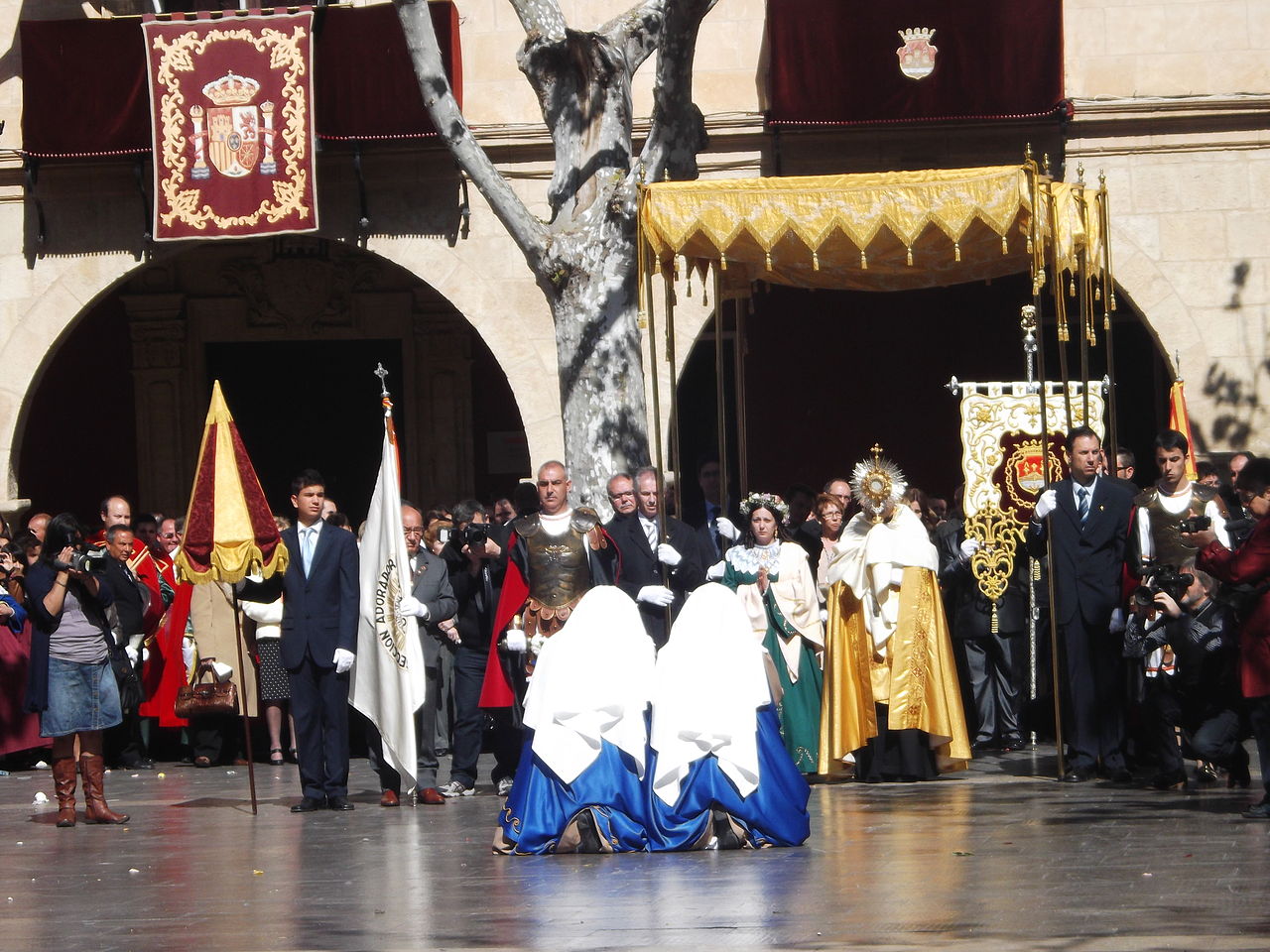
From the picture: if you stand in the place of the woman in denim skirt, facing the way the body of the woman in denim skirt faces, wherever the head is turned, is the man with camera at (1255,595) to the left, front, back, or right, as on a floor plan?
front

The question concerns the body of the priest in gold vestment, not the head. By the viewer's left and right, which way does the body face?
facing the viewer

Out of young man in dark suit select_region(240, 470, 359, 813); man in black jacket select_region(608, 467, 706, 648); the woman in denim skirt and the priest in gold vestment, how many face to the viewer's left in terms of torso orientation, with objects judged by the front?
0

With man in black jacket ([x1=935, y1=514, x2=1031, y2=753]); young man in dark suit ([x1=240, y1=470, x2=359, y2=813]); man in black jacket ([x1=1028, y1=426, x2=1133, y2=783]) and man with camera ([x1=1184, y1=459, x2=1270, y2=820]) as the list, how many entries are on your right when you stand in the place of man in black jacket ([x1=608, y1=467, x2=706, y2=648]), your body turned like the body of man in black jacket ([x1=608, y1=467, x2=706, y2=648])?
1

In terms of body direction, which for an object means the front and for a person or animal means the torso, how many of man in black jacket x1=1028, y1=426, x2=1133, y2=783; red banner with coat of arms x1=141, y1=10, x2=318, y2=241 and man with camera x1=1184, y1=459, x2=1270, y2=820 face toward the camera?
2

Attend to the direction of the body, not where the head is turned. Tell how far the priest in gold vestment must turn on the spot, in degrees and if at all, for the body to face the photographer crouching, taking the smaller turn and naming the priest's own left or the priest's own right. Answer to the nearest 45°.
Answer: approximately 45° to the priest's own left

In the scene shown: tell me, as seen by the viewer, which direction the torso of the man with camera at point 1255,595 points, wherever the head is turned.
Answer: to the viewer's left

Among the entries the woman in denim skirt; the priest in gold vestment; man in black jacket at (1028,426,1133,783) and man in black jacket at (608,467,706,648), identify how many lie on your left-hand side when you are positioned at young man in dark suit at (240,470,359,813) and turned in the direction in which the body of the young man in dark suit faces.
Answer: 3

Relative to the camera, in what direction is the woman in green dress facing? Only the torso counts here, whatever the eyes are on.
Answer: toward the camera

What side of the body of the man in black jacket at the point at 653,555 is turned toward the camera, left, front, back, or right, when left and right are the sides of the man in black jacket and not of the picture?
front

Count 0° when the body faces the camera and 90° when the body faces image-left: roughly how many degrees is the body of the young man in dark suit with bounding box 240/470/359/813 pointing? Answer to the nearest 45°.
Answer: approximately 0°

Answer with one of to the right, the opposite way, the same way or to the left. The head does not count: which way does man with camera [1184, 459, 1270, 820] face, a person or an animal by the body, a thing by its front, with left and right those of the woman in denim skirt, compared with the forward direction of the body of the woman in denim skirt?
the opposite way

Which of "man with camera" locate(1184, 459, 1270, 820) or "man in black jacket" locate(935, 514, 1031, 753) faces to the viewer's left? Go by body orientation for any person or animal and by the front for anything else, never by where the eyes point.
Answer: the man with camera

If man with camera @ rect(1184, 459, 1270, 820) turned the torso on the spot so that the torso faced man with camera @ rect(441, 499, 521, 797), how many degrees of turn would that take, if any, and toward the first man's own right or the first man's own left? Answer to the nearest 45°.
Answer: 0° — they already face them

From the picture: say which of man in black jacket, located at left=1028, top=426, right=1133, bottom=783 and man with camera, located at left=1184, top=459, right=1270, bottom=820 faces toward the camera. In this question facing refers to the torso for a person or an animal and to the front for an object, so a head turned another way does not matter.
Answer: the man in black jacket

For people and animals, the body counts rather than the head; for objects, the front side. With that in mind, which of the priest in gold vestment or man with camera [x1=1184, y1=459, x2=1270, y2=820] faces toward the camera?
the priest in gold vestment
